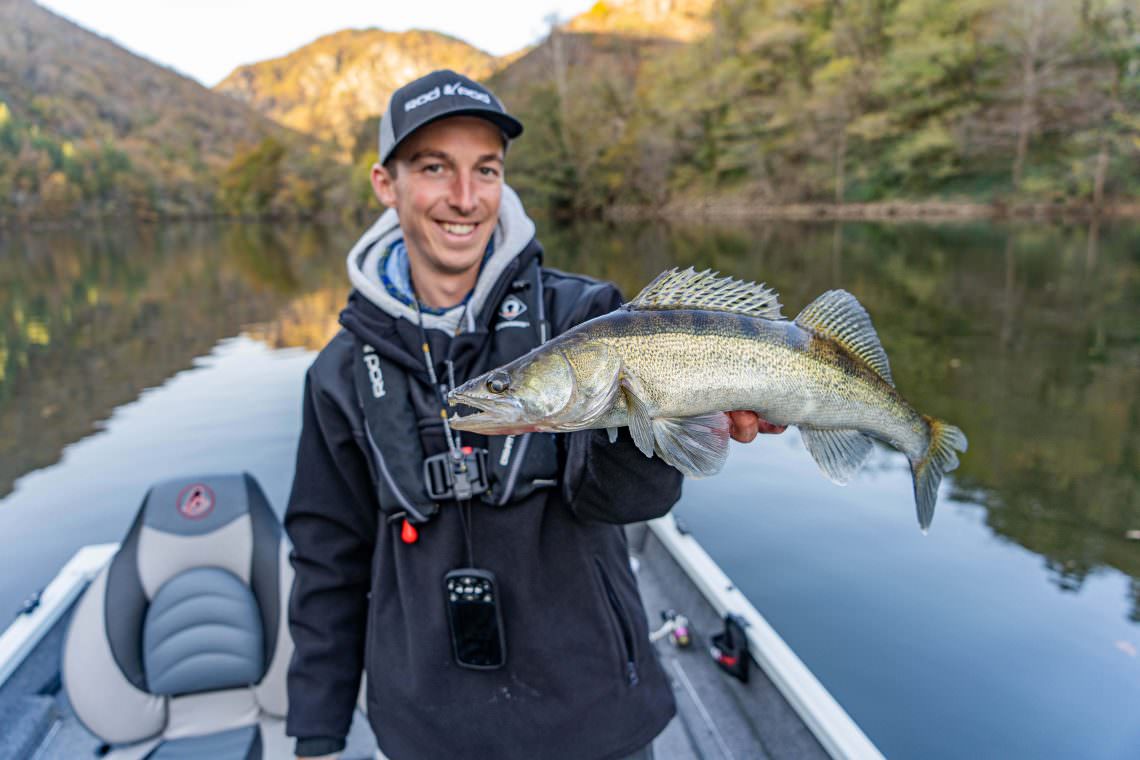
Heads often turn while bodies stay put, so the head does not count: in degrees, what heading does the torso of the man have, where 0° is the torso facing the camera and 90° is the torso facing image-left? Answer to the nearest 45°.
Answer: approximately 0°

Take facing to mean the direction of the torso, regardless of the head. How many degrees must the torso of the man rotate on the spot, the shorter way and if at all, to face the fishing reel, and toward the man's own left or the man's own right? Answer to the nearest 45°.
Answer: approximately 135° to the man's own left
